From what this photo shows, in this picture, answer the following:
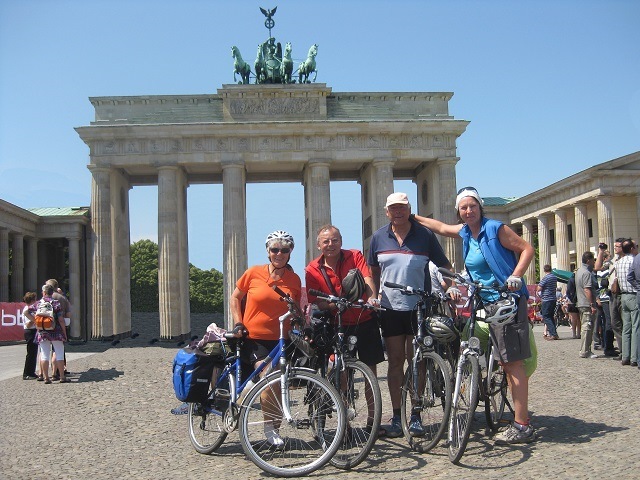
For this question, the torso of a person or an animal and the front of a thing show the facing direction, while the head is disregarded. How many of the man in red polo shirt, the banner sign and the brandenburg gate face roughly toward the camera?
3

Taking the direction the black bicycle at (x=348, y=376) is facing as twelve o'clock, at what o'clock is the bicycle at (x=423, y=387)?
The bicycle is roughly at 10 o'clock from the black bicycle.

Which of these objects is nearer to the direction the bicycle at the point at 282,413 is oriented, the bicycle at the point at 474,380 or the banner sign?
the bicycle

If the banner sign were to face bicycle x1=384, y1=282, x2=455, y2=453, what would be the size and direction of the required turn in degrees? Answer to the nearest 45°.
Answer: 0° — it already faces it

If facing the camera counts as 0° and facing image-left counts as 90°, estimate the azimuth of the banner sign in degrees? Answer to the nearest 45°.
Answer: approximately 0°

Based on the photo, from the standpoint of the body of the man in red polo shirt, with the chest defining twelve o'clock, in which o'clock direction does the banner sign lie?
The banner sign is roughly at 5 o'clock from the man in red polo shirt.

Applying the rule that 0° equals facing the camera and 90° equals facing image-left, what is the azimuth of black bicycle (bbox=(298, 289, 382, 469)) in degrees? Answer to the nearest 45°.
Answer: approximately 315°

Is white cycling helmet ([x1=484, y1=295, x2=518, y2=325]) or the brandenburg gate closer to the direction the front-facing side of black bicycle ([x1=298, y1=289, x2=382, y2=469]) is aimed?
the white cycling helmet

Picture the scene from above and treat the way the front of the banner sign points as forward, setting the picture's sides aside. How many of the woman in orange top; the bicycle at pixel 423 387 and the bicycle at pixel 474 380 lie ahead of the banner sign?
3
